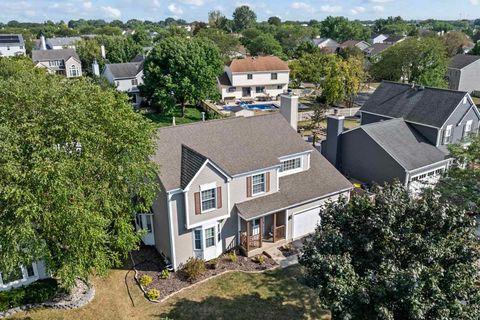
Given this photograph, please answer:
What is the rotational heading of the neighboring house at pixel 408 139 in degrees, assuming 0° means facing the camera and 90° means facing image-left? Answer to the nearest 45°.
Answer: approximately 315°

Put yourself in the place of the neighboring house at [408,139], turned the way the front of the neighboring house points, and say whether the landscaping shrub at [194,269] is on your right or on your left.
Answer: on your right

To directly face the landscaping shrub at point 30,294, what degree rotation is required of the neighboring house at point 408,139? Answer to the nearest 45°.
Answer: approximately 90° to its right

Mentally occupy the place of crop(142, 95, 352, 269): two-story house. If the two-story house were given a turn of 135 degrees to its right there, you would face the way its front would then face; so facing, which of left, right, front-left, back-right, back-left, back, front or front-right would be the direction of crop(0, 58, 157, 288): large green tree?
front-left

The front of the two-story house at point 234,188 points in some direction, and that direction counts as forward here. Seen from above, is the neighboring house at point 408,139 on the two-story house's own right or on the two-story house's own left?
on the two-story house's own left

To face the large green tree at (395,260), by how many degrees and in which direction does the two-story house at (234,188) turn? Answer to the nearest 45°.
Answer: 0° — it already faces it

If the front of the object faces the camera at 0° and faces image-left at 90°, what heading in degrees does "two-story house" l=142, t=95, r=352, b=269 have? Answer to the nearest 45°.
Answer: approximately 315°

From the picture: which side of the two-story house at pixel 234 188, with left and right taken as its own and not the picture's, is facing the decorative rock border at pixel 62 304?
right

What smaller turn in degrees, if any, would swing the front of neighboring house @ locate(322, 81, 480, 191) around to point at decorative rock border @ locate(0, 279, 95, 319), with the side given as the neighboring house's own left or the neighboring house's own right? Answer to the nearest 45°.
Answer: approximately 90° to the neighboring house's own right

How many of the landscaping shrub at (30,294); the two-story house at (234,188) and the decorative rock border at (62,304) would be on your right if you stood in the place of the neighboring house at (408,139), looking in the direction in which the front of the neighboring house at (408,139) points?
3

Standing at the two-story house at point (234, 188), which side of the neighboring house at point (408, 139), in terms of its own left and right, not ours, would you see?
right

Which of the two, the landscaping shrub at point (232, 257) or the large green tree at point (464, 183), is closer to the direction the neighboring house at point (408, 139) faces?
the large green tree
